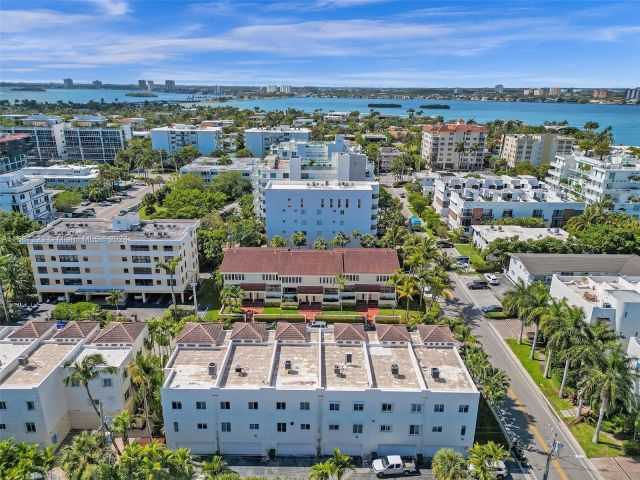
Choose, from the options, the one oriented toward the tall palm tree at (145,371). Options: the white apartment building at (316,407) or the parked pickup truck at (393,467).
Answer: the parked pickup truck

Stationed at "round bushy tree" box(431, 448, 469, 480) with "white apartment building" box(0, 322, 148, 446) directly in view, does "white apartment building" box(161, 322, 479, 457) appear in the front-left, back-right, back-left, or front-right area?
front-right

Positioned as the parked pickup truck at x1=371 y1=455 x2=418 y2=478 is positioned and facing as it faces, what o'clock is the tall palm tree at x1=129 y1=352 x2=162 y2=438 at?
The tall palm tree is roughly at 12 o'clock from the parked pickup truck.

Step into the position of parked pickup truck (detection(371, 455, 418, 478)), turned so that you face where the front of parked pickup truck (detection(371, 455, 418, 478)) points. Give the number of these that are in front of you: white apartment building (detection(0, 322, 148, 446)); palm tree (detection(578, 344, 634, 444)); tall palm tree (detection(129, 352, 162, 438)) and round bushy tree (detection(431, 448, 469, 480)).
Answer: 2

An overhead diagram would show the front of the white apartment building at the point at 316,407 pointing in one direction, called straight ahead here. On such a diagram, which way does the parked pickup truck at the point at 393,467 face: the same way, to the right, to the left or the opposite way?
to the right

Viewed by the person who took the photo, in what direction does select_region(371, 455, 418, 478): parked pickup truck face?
facing to the left of the viewer
